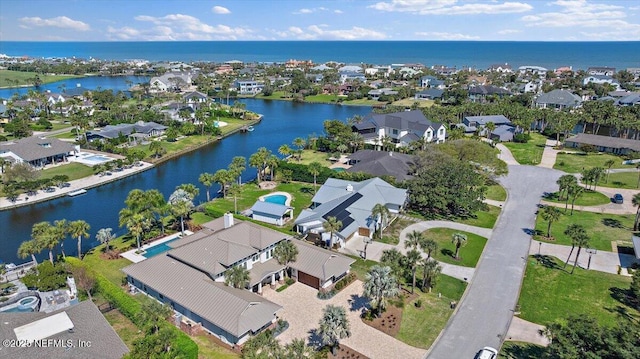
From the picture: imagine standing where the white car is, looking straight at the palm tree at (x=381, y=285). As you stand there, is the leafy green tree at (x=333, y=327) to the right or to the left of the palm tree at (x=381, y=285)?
left

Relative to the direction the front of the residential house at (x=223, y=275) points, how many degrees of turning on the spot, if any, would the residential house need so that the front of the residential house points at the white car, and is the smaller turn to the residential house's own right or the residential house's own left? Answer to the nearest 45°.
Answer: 0° — it already faces it

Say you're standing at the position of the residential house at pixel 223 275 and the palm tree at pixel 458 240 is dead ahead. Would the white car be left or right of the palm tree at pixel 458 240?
right

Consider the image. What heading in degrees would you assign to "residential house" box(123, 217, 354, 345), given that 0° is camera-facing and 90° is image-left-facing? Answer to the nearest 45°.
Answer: approximately 315°

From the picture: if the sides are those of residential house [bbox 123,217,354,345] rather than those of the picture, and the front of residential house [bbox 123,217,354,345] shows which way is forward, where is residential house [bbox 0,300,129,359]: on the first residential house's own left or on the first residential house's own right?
on the first residential house's own right

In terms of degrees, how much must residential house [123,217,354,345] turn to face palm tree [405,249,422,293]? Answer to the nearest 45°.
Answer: approximately 45° to its left

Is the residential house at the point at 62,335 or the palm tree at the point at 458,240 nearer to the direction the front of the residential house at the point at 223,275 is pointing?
the palm tree

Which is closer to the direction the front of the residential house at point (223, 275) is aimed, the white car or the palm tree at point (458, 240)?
the white car

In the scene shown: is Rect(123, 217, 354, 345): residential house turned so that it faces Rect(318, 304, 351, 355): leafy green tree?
yes
